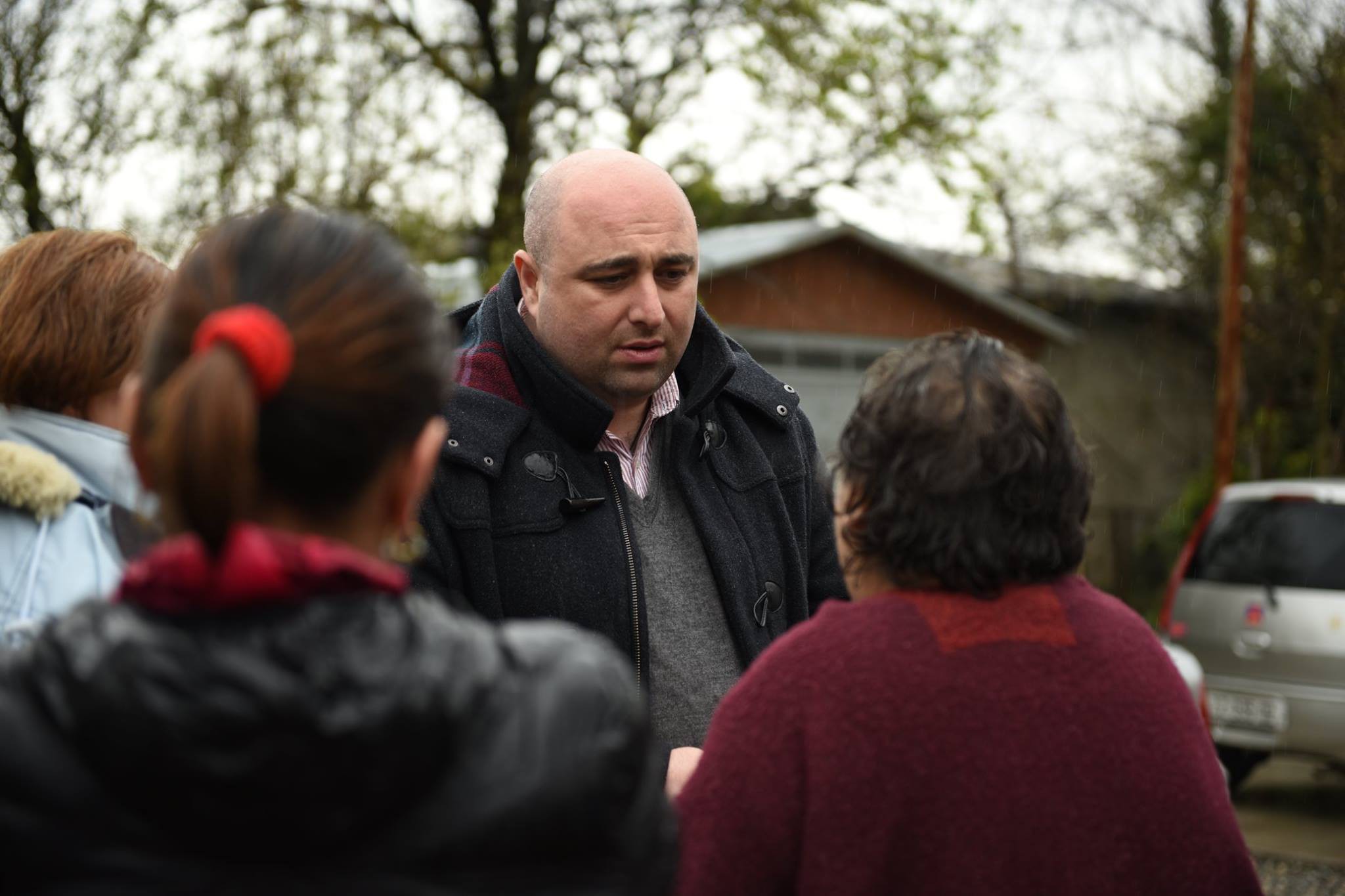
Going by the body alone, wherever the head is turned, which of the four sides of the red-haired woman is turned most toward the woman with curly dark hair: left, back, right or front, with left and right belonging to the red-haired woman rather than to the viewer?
right

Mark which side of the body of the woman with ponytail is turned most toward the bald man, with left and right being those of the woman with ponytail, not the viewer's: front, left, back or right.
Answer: front

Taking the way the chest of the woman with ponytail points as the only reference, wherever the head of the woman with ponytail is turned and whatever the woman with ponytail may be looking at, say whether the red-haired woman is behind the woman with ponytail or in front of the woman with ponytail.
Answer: in front

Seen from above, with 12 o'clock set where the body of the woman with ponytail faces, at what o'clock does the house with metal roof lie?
The house with metal roof is roughly at 1 o'clock from the woman with ponytail.

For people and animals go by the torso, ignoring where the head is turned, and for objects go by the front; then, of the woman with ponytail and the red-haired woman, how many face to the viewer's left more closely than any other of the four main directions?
0

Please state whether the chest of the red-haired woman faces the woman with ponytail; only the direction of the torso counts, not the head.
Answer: no

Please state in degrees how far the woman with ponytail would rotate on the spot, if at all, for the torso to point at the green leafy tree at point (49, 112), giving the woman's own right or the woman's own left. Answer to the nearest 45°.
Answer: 0° — they already face it

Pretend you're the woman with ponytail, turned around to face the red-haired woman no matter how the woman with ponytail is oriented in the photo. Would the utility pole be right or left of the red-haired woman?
right

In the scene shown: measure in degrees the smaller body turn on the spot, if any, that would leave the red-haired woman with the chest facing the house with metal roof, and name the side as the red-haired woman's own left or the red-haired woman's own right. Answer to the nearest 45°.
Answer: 0° — they already face it

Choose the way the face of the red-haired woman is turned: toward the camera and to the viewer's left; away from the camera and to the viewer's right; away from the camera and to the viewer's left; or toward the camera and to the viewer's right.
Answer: away from the camera and to the viewer's right

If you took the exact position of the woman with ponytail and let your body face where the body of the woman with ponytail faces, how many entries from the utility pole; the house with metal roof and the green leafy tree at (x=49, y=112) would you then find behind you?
0

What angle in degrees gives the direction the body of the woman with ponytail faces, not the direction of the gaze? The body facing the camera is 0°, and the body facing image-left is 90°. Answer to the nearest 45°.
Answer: approximately 180°

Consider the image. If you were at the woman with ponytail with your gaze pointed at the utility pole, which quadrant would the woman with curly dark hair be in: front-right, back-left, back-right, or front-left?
front-right

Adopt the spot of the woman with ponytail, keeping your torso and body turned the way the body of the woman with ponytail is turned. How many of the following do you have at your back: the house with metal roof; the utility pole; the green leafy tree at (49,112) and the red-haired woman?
0

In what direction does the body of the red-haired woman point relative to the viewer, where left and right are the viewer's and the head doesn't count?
facing away from the viewer and to the right of the viewer

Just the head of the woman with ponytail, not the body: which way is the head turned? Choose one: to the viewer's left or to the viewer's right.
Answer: to the viewer's right

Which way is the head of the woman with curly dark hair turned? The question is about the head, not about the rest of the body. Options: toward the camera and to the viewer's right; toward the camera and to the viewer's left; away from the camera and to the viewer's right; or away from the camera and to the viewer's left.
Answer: away from the camera and to the viewer's left

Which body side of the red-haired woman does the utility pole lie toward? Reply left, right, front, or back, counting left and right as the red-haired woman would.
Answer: front
